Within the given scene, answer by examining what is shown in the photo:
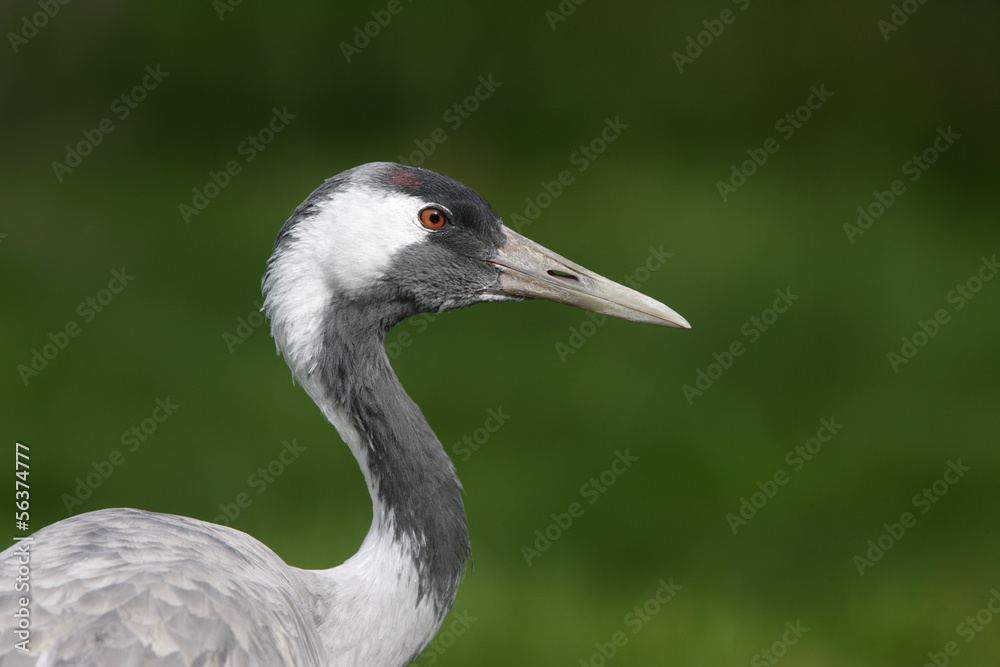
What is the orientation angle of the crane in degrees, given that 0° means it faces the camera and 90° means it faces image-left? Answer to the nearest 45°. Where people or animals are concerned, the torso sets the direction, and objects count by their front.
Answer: approximately 270°
